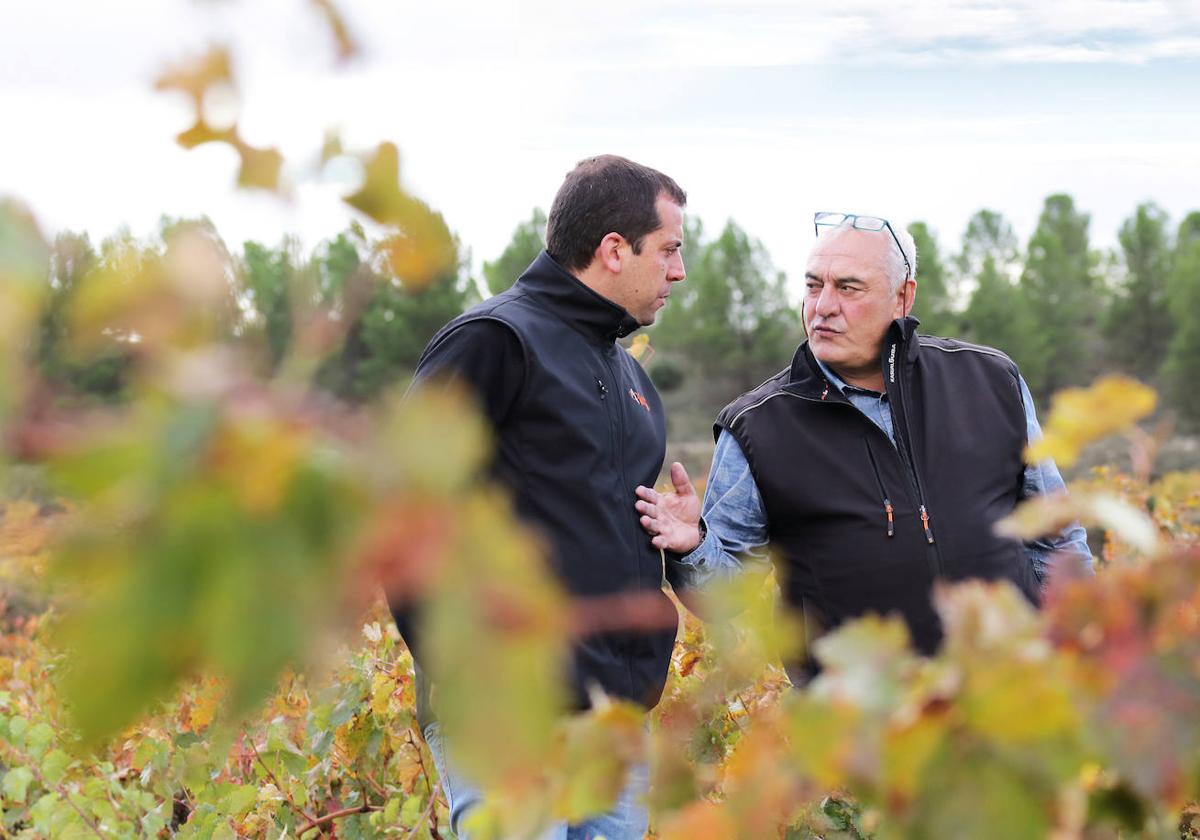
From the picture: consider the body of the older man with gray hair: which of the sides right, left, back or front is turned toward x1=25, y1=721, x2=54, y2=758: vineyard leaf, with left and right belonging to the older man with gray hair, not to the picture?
right

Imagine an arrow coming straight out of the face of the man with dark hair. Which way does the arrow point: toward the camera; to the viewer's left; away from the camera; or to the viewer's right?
to the viewer's right

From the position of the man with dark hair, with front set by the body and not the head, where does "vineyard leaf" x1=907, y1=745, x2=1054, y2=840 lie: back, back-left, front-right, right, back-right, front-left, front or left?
front-right

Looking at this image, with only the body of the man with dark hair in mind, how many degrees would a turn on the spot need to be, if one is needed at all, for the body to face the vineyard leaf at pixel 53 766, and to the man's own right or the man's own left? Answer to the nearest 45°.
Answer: approximately 135° to the man's own right

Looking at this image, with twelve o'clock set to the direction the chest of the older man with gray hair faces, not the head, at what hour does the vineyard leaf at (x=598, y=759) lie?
The vineyard leaf is roughly at 12 o'clock from the older man with gray hair.

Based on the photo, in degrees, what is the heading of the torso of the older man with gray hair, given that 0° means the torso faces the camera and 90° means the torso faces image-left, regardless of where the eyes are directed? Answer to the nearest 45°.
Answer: approximately 0°

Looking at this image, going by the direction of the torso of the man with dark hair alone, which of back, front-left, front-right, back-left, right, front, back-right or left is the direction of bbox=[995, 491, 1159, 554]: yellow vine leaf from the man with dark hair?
front-right

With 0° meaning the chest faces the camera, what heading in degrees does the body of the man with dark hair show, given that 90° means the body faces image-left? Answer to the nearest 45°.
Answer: approximately 315°

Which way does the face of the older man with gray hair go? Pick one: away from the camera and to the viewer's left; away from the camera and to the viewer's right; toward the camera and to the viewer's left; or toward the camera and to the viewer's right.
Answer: toward the camera and to the viewer's left

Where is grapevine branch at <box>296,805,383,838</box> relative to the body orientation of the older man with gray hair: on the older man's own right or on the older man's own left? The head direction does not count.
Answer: on the older man's own right
